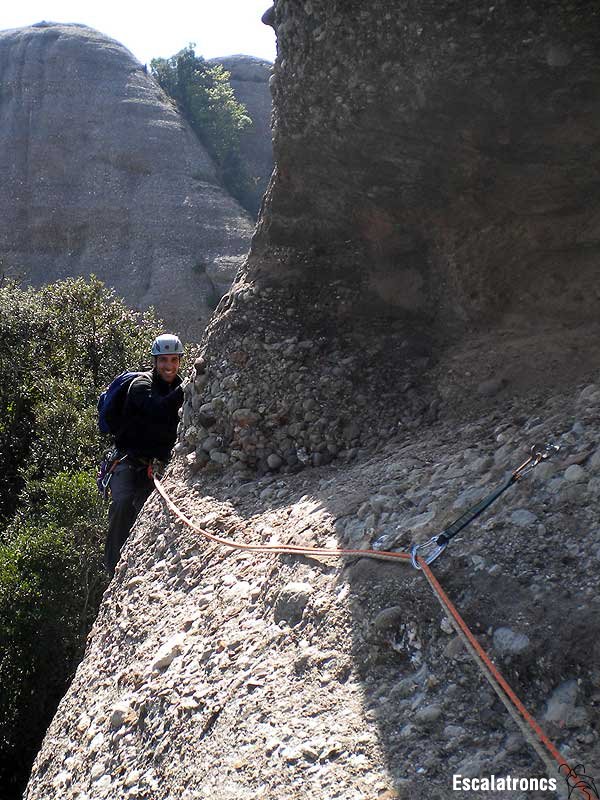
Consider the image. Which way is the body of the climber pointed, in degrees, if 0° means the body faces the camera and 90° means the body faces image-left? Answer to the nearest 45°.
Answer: approximately 315°

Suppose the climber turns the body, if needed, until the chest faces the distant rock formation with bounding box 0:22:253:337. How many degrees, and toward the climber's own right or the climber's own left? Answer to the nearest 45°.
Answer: approximately 135° to the climber's own left

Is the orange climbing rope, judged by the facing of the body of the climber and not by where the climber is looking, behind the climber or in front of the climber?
in front

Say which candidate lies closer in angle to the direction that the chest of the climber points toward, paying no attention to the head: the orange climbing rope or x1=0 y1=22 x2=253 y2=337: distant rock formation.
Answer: the orange climbing rope

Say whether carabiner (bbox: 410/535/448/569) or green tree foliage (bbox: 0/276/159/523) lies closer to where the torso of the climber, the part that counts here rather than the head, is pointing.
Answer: the carabiner
